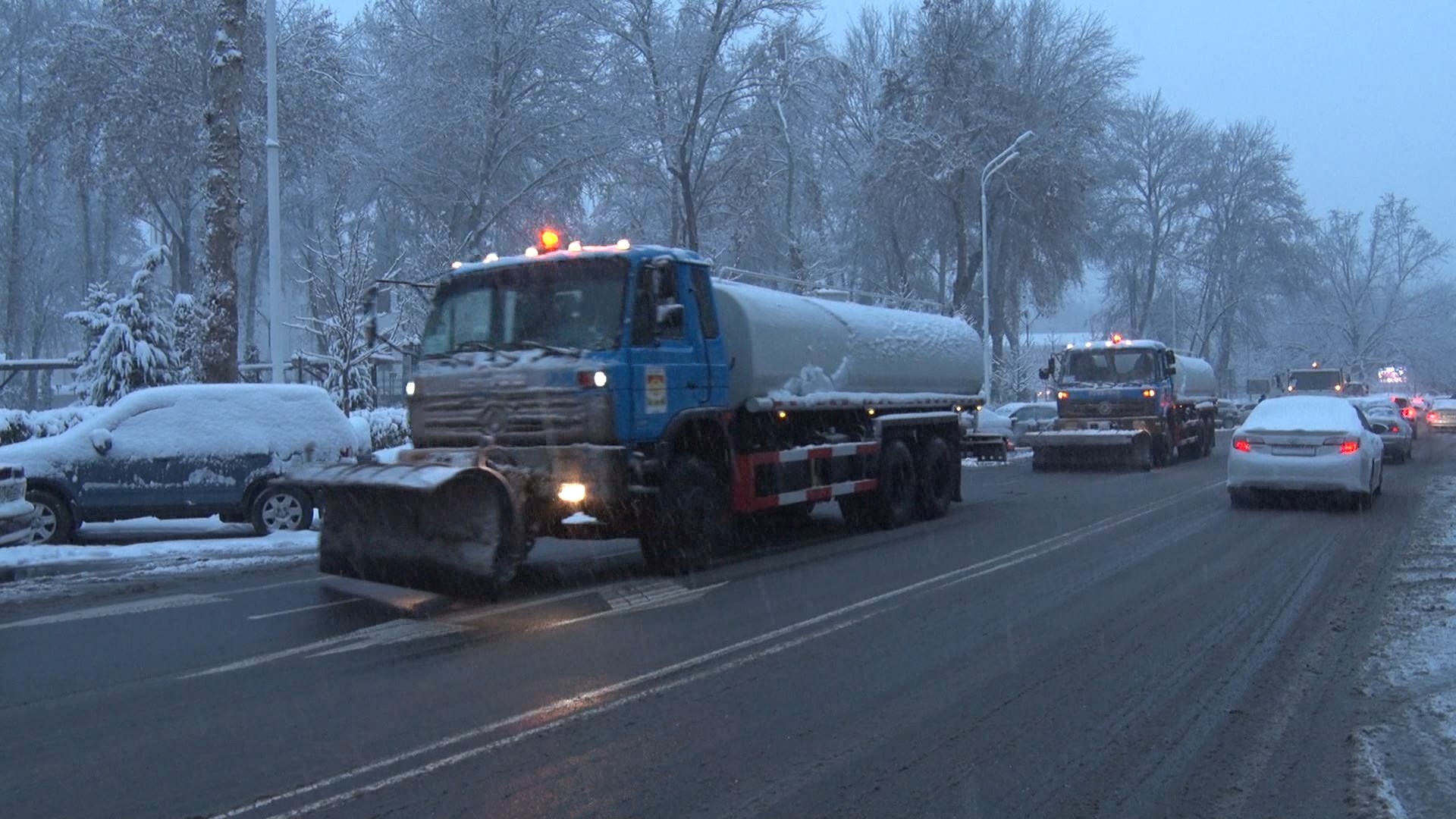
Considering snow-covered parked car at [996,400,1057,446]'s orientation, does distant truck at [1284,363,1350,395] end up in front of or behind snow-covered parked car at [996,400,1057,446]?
behind

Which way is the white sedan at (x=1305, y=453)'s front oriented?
away from the camera

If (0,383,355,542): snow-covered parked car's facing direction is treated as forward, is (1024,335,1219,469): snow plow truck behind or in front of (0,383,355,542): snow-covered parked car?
behind

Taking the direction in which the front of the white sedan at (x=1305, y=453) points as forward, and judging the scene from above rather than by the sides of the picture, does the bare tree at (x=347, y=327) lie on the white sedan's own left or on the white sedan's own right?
on the white sedan's own left

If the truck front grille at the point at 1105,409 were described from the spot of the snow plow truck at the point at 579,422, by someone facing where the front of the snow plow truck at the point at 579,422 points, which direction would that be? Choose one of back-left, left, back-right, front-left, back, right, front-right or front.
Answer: back

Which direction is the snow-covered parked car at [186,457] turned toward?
to the viewer's left

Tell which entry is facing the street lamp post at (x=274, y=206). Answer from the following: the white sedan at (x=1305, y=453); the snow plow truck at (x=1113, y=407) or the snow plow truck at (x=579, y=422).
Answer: the snow plow truck at (x=1113, y=407)

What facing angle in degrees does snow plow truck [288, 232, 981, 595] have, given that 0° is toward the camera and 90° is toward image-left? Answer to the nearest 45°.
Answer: approximately 45°

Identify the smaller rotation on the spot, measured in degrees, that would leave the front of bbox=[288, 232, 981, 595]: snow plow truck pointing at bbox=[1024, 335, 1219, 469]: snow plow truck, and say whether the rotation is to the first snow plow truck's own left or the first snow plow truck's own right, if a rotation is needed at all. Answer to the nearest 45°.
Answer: approximately 180°

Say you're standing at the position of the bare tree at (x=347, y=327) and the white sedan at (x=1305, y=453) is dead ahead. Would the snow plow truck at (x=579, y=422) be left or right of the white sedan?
right

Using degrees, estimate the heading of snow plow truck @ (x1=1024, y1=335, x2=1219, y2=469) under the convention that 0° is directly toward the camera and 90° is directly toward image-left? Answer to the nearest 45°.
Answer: approximately 45°

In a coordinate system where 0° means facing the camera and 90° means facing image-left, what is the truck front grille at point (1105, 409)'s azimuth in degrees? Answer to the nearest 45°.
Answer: approximately 0°

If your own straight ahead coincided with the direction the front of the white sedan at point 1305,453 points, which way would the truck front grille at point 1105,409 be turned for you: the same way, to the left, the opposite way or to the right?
the opposite way
